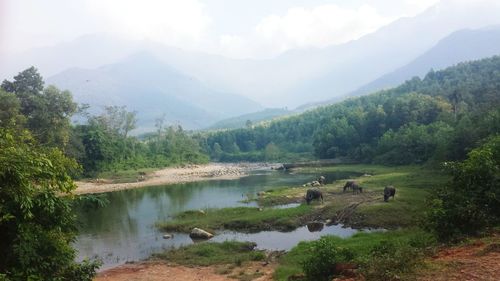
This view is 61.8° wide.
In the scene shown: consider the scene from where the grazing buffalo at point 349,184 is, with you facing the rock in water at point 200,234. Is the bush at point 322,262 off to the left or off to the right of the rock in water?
left
